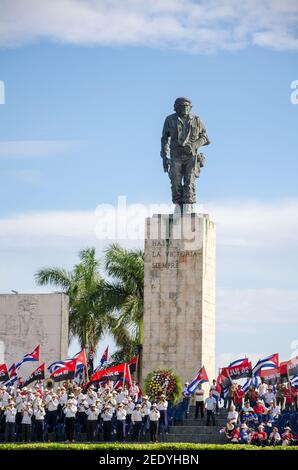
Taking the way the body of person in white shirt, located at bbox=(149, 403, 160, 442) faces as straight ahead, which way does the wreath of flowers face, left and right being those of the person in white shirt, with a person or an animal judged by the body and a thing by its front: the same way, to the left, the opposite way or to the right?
the same way

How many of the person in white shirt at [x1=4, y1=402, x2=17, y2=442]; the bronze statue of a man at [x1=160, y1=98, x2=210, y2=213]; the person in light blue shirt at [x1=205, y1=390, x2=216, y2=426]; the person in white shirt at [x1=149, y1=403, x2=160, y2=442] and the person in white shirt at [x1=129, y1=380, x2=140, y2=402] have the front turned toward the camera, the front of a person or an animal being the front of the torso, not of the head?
5

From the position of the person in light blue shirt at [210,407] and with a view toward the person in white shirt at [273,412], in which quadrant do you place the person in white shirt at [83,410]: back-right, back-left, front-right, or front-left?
back-right

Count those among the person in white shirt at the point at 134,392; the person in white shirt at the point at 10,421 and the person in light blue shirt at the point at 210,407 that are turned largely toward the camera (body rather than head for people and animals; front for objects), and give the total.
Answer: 3

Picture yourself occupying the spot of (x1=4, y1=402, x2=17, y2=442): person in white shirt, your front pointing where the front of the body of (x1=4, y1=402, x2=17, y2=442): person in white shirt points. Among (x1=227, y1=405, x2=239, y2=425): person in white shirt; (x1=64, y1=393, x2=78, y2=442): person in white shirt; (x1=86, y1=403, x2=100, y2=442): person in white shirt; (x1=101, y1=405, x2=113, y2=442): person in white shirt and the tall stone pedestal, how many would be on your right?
0

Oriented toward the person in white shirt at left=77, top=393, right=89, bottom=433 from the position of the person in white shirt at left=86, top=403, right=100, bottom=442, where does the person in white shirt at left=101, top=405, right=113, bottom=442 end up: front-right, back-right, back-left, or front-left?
back-right

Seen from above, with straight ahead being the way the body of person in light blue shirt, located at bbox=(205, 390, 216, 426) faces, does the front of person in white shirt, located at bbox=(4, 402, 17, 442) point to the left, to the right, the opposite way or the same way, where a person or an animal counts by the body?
the same way

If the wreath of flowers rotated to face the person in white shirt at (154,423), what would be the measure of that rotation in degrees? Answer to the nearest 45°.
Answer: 0° — it already faces them

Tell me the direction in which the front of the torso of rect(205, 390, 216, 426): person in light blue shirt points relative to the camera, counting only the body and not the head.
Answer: toward the camera

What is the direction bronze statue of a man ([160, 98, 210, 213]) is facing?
toward the camera

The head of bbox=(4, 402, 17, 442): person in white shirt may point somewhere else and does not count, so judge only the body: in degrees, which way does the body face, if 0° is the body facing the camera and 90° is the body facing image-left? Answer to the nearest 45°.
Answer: approximately 0°

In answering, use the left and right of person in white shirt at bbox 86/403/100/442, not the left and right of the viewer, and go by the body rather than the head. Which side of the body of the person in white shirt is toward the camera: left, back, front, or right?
front

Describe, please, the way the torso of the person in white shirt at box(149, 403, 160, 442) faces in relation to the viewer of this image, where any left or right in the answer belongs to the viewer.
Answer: facing the viewer

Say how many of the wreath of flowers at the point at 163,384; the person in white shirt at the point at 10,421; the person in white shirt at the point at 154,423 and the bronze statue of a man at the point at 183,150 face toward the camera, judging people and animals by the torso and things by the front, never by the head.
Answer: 4

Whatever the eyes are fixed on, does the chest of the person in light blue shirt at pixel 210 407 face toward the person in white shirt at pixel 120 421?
no

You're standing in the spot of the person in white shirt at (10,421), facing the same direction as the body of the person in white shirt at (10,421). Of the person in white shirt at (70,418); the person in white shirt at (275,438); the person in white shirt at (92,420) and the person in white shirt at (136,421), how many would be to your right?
0
